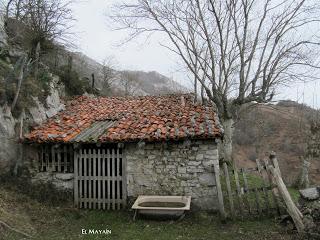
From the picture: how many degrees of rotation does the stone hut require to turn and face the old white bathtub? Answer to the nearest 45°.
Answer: approximately 45° to its left

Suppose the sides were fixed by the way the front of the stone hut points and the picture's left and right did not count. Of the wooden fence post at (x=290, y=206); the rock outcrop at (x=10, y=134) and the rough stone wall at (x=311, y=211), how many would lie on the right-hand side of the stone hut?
1

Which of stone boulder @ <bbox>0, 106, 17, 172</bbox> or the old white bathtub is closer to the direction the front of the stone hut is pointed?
the old white bathtub

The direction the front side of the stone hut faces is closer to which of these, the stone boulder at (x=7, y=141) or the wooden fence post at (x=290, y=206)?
the wooden fence post

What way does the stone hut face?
toward the camera

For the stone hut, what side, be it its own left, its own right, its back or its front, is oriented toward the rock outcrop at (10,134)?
right

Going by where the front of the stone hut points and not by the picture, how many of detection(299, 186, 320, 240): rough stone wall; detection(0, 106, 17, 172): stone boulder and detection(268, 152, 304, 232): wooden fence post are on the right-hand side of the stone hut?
1

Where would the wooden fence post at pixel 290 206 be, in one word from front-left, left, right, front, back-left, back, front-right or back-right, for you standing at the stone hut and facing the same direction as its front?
front-left

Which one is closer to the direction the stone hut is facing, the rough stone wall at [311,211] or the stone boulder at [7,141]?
the rough stone wall

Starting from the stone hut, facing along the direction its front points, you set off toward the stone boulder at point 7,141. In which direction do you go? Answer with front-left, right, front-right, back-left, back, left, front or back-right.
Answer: right
